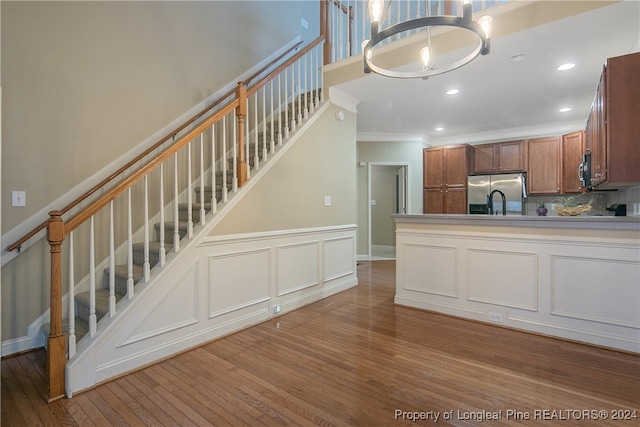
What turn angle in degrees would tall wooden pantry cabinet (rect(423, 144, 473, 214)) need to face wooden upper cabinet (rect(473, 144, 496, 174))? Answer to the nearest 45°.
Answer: approximately 90° to its left

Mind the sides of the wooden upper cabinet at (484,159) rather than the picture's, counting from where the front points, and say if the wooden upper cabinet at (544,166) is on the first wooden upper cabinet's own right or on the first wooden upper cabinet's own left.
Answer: on the first wooden upper cabinet's own left

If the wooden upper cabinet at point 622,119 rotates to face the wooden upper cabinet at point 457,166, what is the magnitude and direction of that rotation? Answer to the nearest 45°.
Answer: approximately 45° to its right

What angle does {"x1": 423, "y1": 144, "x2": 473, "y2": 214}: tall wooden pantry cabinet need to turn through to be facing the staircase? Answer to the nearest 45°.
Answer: approximately 45° to its right

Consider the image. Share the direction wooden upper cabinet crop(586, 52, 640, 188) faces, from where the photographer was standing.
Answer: facing to the left of the viewer

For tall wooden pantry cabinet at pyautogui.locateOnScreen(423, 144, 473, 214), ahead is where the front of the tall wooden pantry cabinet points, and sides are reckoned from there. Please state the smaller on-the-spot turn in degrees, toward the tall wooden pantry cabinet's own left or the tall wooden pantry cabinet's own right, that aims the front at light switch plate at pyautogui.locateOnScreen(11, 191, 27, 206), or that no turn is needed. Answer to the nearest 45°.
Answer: approximately 45° to the tall wooden pantry cabinet's own right

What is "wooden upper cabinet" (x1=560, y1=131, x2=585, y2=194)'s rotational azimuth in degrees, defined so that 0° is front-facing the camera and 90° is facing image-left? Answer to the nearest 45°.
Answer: approximately 45°

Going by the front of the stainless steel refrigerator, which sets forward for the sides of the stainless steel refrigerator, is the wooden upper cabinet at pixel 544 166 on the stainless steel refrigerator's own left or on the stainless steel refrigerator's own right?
on the stainless steel refrigerator's own left

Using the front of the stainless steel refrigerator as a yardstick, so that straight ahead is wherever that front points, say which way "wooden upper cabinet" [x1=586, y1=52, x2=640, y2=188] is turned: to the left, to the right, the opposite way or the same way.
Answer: to the right

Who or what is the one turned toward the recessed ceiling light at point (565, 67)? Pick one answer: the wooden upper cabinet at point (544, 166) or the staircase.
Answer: the wooden upper cabinet

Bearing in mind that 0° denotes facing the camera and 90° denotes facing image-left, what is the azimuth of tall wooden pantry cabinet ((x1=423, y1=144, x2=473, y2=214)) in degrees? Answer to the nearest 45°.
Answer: approximately 0°

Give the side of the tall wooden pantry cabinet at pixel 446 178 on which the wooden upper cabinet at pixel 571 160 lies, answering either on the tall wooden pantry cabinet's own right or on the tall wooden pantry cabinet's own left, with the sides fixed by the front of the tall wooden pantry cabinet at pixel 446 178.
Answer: on the tall wooden pantry cabinet's own left
